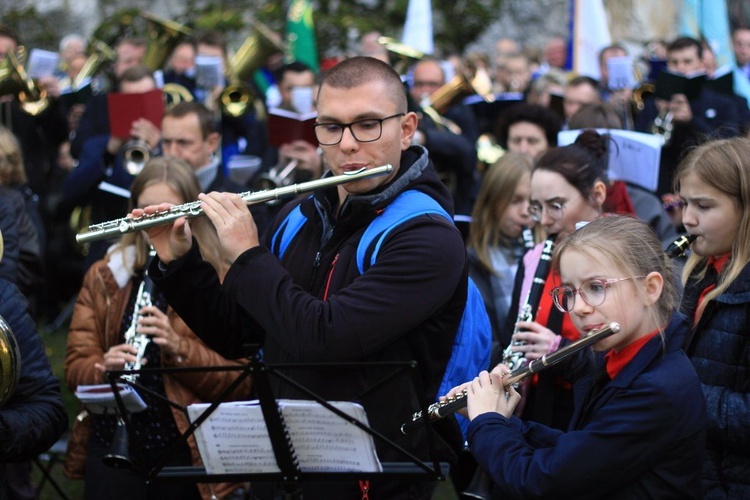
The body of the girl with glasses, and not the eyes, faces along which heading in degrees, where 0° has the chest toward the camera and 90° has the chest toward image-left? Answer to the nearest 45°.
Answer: approximately 45°

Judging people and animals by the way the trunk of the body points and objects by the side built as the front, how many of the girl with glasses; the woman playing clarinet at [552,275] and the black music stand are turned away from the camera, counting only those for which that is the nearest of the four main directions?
1

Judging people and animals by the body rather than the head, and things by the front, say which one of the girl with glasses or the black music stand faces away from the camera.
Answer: the black music stand

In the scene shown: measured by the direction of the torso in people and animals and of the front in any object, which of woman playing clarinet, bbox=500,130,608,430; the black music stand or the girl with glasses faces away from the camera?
the black music stand

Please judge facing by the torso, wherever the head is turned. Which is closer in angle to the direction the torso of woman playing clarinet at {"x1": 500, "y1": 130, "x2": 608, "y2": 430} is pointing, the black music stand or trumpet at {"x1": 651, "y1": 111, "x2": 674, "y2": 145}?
the black music stand

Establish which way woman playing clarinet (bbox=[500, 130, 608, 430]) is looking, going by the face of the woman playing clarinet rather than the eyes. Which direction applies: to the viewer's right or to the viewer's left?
to the viewer's left

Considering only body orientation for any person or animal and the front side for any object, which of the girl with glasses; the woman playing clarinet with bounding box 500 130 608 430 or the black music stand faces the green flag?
the black music stand

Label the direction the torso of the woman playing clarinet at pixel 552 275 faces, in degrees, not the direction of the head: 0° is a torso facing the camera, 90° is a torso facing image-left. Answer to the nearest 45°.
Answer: approximately 45°

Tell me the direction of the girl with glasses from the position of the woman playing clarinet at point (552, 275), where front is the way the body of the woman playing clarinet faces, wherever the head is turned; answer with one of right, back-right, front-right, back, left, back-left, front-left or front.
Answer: front-left

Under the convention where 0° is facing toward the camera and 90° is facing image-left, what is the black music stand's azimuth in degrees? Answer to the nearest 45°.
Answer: approximately 180°

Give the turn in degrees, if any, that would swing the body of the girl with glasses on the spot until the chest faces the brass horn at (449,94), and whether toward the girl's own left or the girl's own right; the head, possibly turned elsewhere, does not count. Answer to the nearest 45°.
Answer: approximately 135° to the girl's own right

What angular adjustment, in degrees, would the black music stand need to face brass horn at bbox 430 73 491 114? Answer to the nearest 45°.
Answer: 0° — it already faces it

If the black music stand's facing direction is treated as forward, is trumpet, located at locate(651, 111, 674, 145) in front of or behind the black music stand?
in front

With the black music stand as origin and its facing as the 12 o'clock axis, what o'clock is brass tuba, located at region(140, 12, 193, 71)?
The brass tuba is roughly at 12 o'clock from the black music stand.

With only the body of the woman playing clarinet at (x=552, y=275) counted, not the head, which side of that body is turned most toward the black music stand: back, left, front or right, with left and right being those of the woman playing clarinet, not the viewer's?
front

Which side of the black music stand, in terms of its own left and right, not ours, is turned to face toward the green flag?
front
